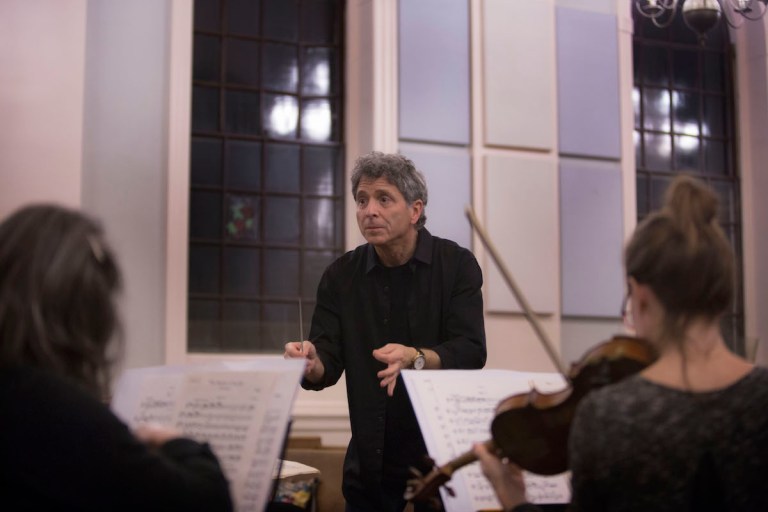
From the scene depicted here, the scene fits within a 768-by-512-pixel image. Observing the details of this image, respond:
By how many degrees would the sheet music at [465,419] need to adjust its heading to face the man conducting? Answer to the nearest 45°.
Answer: approximately 135° to its right

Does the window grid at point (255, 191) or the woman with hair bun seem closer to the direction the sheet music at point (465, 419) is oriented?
the woman with hair bun

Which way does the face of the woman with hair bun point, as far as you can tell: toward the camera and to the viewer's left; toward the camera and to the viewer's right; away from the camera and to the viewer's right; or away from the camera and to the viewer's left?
away from the camera and to the viewer's left

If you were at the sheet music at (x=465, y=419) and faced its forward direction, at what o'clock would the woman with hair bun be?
The woman with hair bun is roughly at 11 o'clock from the sheet music.

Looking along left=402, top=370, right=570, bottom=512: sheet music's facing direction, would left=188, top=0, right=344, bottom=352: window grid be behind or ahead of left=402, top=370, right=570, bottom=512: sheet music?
behind

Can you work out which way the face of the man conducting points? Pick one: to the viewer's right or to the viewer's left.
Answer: to the viewer's left

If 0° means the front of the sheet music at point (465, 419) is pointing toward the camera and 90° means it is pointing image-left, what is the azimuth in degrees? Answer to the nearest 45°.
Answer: approximately 0°
